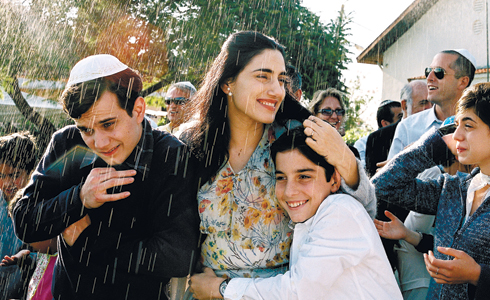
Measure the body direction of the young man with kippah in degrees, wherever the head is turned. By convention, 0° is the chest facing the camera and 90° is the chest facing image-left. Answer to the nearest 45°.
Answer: approximately 45°

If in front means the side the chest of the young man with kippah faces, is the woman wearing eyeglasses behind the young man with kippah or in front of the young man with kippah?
behind

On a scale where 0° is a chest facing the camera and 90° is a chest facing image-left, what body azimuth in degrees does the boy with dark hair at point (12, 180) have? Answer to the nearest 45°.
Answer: approximately 0°

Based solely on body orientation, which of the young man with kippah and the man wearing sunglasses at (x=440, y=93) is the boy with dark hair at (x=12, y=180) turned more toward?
the young man with kippah

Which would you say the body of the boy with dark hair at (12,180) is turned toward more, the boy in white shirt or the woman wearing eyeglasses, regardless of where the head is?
the boy in white shirt

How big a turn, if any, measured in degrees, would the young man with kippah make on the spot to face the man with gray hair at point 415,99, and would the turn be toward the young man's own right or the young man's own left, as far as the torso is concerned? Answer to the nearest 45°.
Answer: approximately 180°

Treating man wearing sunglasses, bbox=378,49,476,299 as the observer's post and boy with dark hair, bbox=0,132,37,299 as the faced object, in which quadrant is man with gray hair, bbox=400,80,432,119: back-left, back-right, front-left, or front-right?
back-right

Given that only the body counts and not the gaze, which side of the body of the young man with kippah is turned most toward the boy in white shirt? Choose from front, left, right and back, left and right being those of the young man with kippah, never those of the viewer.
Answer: left

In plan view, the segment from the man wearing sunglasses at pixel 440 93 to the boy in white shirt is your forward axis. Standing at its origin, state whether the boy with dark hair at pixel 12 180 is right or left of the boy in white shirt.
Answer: right

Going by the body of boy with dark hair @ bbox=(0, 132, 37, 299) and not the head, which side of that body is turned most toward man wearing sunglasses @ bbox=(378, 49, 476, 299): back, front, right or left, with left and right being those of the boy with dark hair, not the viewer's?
left

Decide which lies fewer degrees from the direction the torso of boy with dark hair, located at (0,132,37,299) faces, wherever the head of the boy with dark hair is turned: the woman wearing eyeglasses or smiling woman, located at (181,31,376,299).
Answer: the smiling woman

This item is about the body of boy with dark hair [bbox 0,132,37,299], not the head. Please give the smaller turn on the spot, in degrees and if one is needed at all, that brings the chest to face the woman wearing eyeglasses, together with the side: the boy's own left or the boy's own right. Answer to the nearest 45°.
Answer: approximately 90° to the boy's own left
